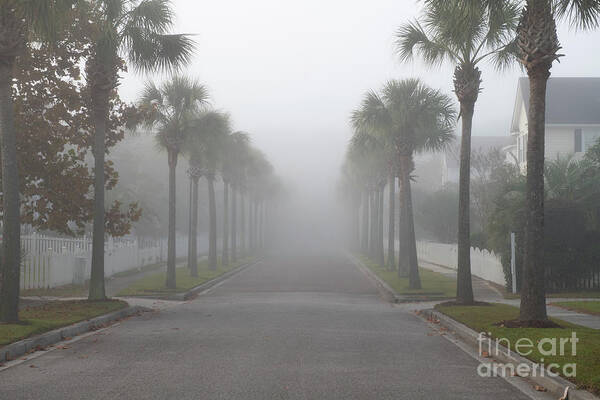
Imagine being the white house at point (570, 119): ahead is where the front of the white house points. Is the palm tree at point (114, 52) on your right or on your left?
on your left

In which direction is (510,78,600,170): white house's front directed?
to the viewer's left

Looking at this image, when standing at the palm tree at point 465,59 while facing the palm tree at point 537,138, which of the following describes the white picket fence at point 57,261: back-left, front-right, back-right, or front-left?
back-right

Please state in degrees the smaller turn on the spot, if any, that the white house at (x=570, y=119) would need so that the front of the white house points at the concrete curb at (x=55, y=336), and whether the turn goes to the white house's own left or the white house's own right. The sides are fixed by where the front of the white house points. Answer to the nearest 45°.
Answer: approximately 90° to the white house's own left

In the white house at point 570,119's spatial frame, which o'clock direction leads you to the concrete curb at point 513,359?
The concrete curb is roughly at 9 o'clock from the white house.

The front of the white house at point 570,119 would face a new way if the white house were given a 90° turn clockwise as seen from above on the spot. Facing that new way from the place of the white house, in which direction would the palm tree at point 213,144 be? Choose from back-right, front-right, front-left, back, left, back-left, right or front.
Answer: back-left

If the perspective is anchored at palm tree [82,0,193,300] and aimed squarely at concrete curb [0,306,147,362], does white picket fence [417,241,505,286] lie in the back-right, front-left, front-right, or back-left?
back-left
